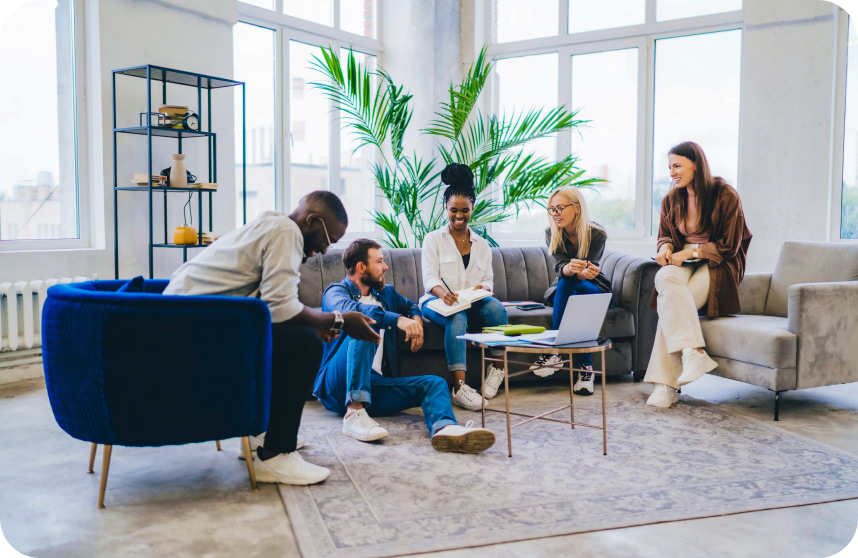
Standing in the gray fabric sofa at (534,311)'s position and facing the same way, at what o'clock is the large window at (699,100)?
The large window is roughly at 7 o'clock from the gray fabric sofa.

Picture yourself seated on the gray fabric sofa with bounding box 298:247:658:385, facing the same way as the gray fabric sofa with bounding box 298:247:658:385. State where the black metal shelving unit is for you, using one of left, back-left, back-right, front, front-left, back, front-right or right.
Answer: right

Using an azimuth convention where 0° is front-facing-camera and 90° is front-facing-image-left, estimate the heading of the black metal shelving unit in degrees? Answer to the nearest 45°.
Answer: approximately 315°

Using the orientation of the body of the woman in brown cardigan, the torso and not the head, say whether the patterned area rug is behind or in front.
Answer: in front

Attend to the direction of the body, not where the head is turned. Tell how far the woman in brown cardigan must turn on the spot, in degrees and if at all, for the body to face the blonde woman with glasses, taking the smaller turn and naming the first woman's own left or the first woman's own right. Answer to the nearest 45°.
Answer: approximately 45° to the first woman's own right

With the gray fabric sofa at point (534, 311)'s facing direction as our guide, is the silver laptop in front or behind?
in front

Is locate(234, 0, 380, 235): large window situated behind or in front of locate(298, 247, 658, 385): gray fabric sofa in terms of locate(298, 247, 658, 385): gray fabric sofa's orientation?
behind

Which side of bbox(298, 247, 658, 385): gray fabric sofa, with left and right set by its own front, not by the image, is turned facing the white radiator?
right

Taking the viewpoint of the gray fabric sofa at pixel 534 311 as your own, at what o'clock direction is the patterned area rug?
The patterned area rug is roughly at 12 o'clock from the gray fabric sofa.

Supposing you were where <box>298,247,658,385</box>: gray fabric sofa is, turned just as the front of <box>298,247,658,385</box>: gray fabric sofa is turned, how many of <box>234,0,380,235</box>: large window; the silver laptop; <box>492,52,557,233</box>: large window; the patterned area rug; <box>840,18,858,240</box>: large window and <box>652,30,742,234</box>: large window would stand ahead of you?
2

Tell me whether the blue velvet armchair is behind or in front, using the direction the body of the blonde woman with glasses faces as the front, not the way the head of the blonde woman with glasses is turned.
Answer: in front

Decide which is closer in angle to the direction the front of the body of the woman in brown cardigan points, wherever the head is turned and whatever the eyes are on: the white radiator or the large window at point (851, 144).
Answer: the white radiator

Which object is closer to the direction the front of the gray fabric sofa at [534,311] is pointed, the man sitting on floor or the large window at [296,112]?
the man sitting on floor

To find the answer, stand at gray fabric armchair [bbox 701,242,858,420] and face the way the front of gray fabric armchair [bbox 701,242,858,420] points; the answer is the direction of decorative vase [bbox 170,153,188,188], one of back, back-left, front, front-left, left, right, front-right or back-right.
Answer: front-right
